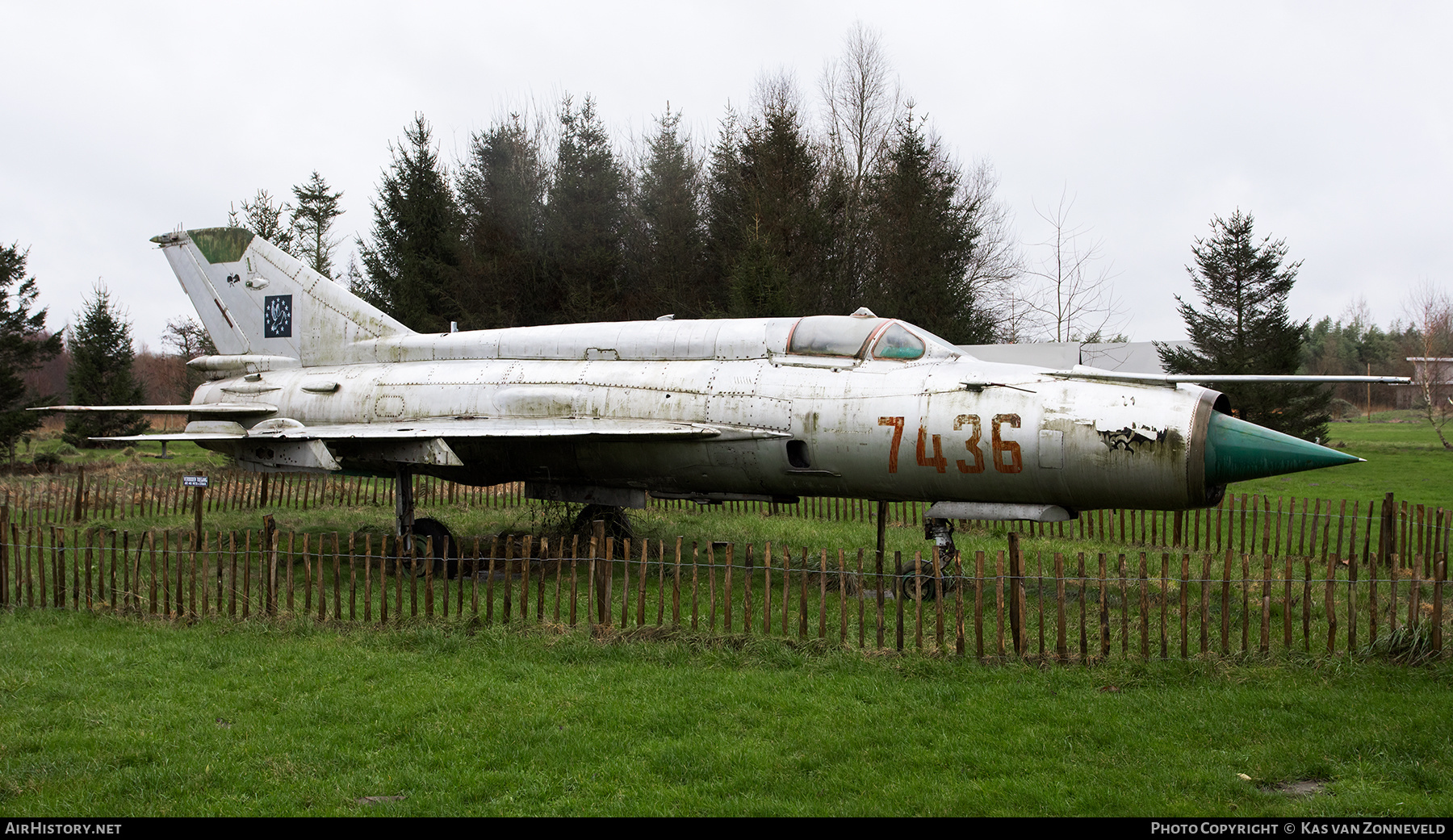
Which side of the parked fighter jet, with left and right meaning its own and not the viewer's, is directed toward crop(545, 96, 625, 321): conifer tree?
left

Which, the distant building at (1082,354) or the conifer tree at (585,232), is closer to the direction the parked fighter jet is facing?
the distant building

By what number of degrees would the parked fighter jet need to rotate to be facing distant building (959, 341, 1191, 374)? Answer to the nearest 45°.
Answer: approximately 45° to its left

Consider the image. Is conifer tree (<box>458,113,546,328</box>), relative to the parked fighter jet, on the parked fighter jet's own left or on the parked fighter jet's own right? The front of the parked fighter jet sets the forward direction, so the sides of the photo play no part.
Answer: on the parked fighter jet's own left

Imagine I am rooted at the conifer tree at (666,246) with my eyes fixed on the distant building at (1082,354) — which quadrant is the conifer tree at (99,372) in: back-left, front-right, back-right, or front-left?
back-left

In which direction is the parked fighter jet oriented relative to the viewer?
to the viewer's right

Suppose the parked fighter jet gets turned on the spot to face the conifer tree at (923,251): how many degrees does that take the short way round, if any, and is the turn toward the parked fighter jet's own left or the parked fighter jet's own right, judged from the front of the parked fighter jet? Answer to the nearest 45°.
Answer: approximately 90° to the parked fighter jet's own left

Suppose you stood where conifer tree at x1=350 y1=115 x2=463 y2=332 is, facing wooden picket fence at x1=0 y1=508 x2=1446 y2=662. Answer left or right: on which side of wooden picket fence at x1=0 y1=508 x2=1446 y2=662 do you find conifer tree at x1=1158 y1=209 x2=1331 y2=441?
left

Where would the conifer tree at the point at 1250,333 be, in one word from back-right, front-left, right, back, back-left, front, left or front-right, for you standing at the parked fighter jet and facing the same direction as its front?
front-left

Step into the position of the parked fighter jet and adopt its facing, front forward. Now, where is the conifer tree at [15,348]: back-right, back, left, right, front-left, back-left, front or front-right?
back-left
